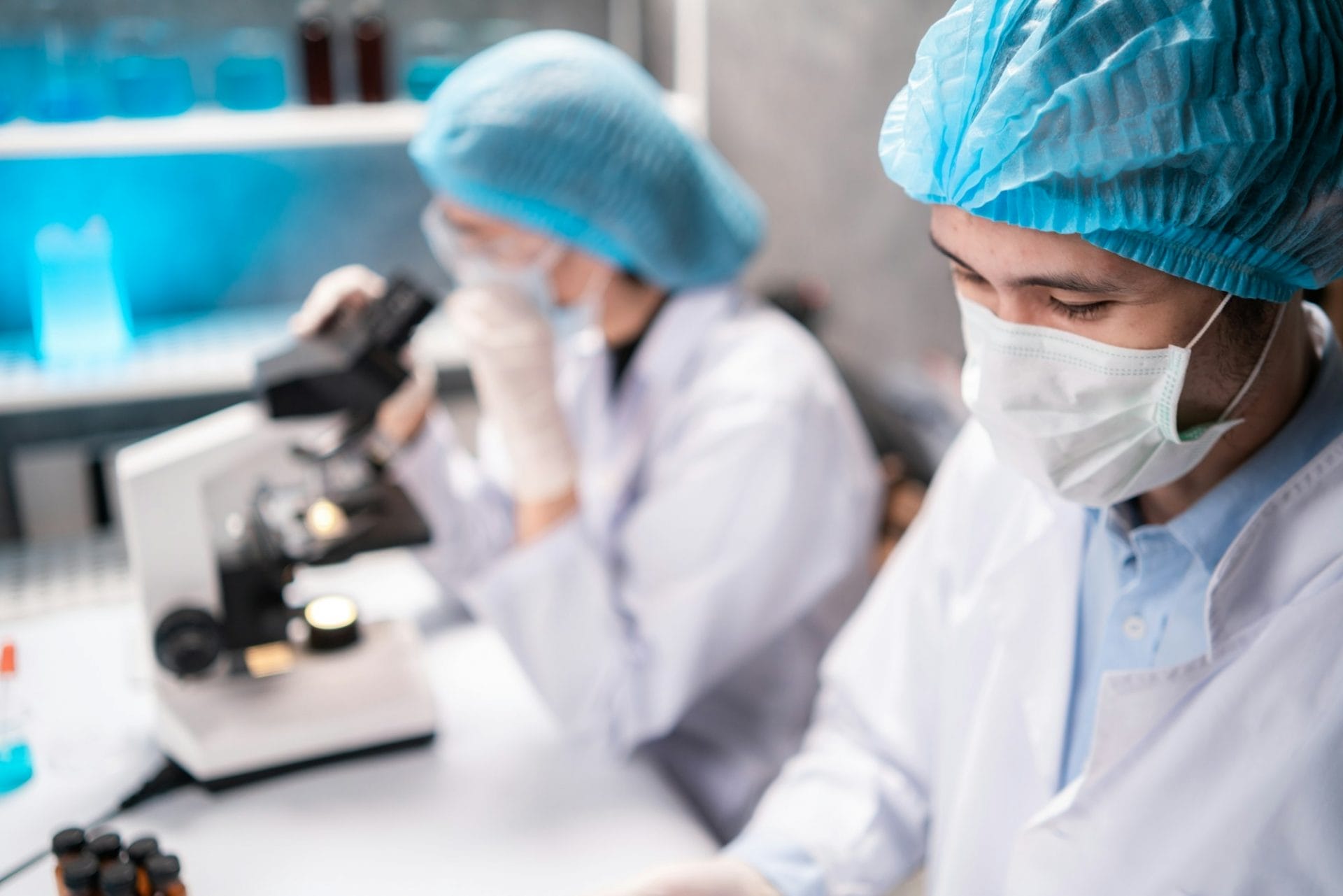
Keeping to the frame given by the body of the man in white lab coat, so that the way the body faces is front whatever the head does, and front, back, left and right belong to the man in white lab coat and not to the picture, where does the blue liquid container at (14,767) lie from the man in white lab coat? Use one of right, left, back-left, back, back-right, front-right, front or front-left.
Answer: front-right

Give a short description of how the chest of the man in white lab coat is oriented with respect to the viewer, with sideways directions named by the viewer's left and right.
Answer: facing the viewer and to the left of the viewer

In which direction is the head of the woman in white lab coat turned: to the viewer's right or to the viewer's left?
to the viewer's left

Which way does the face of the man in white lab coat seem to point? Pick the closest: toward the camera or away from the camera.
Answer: toward the camera

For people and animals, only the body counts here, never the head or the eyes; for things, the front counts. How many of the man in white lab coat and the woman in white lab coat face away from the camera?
0

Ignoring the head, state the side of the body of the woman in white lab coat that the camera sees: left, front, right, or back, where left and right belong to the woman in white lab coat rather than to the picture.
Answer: left

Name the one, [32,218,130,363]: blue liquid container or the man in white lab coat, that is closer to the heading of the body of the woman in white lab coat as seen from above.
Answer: the blue liquid container

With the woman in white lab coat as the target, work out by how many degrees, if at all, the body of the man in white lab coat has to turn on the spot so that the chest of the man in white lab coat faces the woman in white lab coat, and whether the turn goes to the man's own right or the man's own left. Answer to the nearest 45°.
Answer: approximately 90° to the man's own right
